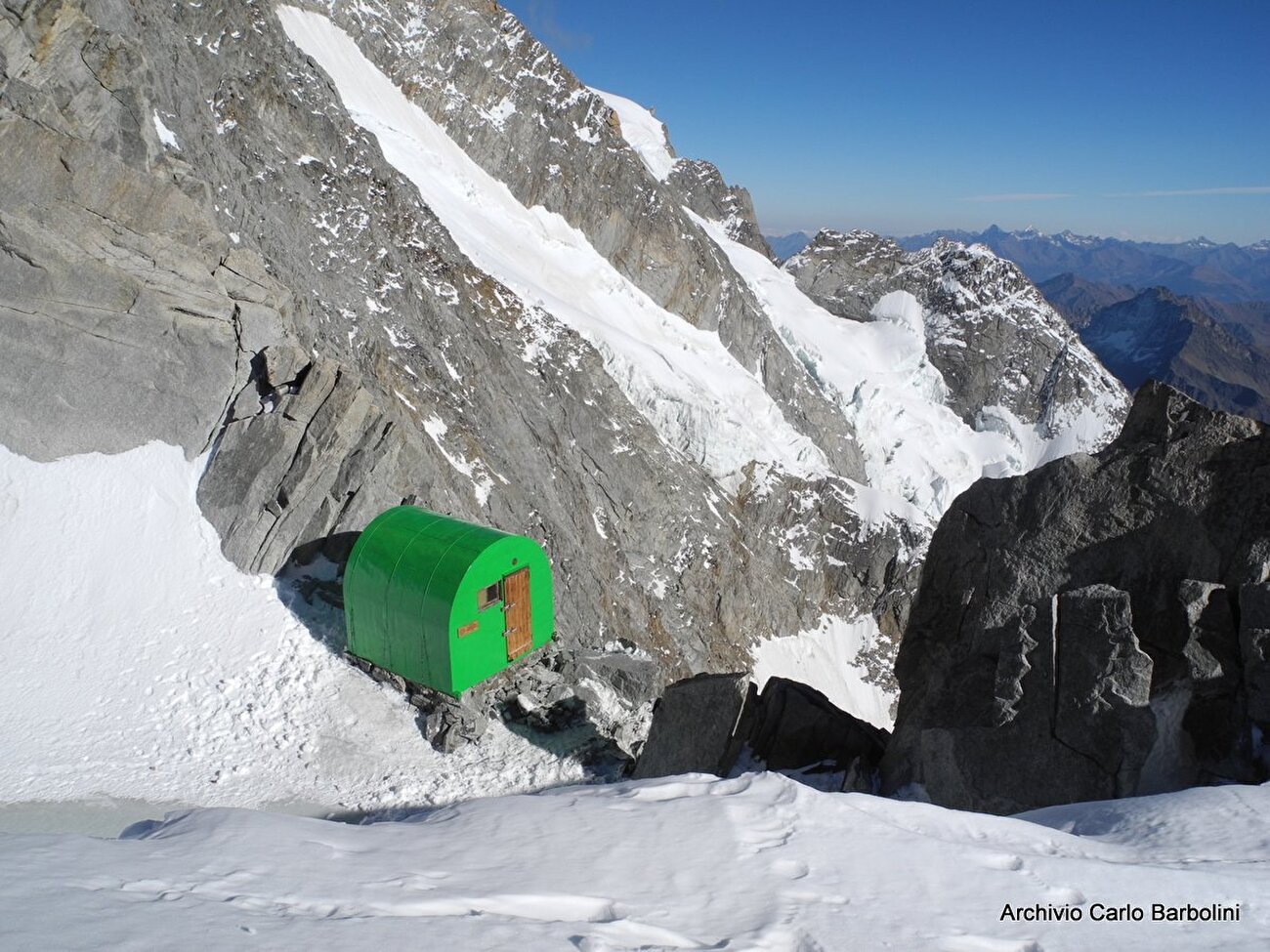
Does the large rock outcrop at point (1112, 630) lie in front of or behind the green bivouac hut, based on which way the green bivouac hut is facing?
in front

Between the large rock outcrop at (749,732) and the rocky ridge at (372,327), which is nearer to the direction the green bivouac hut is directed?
the large rock outcrop

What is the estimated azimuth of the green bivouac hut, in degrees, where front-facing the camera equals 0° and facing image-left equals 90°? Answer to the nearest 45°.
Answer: approximately 315°

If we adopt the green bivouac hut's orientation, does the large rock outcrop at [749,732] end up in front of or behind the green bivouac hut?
in front
